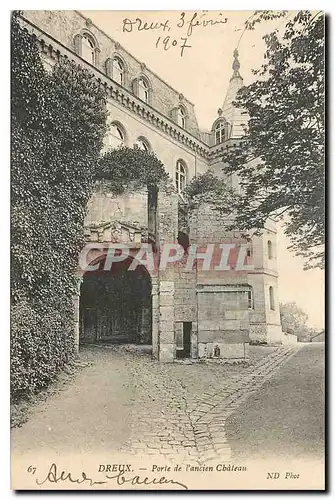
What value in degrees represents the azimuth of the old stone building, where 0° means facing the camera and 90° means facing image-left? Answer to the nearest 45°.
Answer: approximately 0°
